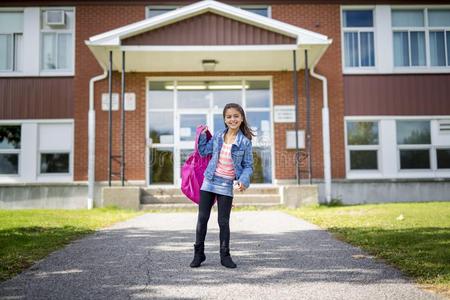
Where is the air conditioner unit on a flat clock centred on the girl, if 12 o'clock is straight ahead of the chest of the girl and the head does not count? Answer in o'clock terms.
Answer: The air conditioner unit is roughly at 5 o'clock from the girl.

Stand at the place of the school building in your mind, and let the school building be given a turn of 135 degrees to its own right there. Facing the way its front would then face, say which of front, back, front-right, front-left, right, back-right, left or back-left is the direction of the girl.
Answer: back-left

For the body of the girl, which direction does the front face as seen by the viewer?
toward the camera

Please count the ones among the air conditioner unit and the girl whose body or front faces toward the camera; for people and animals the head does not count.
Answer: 2

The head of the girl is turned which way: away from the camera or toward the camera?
toward the camera

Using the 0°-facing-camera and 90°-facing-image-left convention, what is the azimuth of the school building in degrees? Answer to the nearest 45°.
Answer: approximately 0°

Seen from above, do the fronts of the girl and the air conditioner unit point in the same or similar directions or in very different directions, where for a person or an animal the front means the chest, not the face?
same or similar directions

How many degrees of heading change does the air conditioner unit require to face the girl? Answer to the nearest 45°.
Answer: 0° — it already faces them
